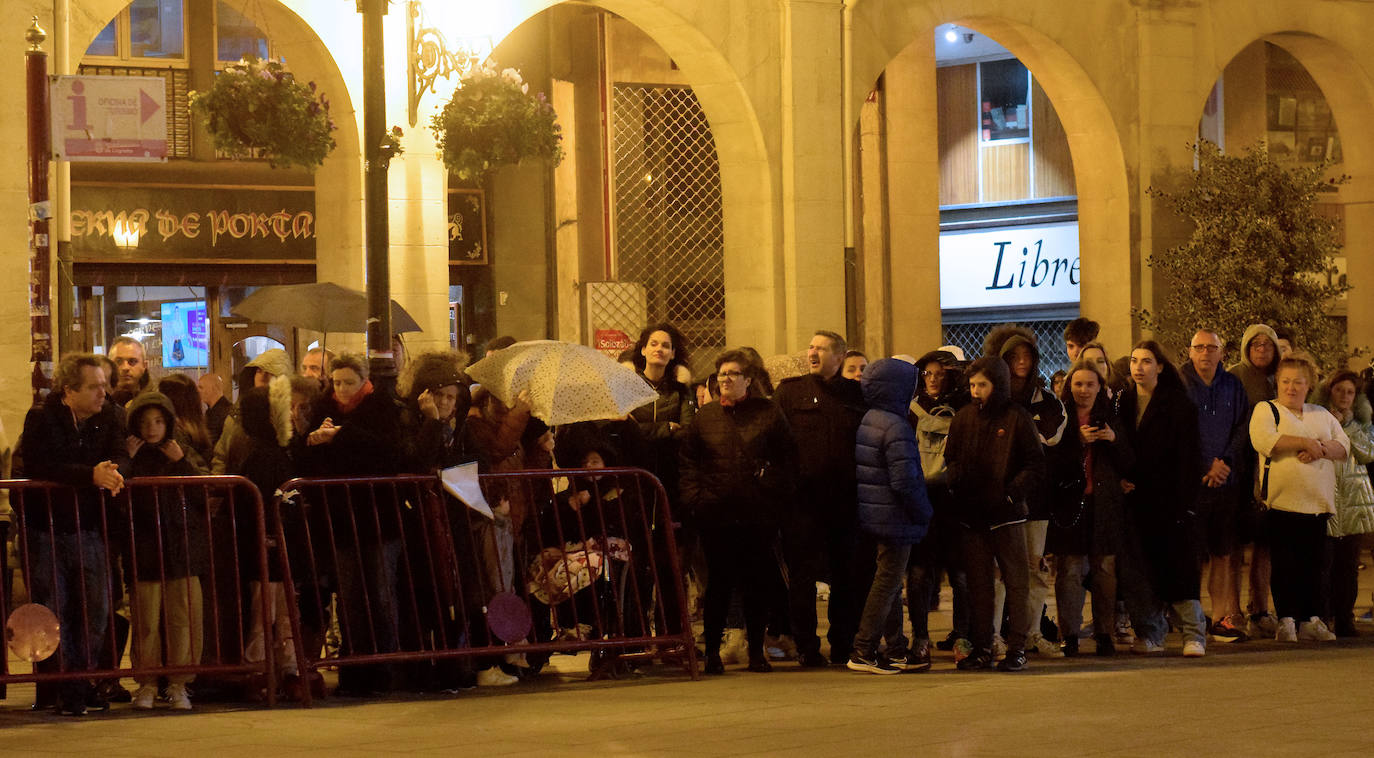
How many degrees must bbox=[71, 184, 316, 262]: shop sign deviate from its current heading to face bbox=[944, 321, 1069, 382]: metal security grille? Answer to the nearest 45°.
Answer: approximately 90° to its left

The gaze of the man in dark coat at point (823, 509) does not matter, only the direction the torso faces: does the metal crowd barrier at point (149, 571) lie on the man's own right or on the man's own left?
on the man's own right

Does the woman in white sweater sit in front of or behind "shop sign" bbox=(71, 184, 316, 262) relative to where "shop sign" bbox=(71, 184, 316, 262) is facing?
in front

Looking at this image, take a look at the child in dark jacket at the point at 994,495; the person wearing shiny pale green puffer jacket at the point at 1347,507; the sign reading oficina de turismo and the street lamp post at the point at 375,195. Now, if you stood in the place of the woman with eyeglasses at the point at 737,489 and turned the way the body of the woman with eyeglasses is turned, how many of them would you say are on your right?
2

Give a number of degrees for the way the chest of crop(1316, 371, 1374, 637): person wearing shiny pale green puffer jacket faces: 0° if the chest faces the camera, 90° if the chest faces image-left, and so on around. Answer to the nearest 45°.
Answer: approximately 45°

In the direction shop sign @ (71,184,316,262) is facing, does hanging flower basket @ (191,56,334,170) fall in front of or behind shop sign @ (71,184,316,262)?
in front

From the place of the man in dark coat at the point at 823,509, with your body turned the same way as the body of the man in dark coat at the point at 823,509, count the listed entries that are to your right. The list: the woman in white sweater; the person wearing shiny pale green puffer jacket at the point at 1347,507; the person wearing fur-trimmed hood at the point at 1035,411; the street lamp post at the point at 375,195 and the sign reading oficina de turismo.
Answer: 2
